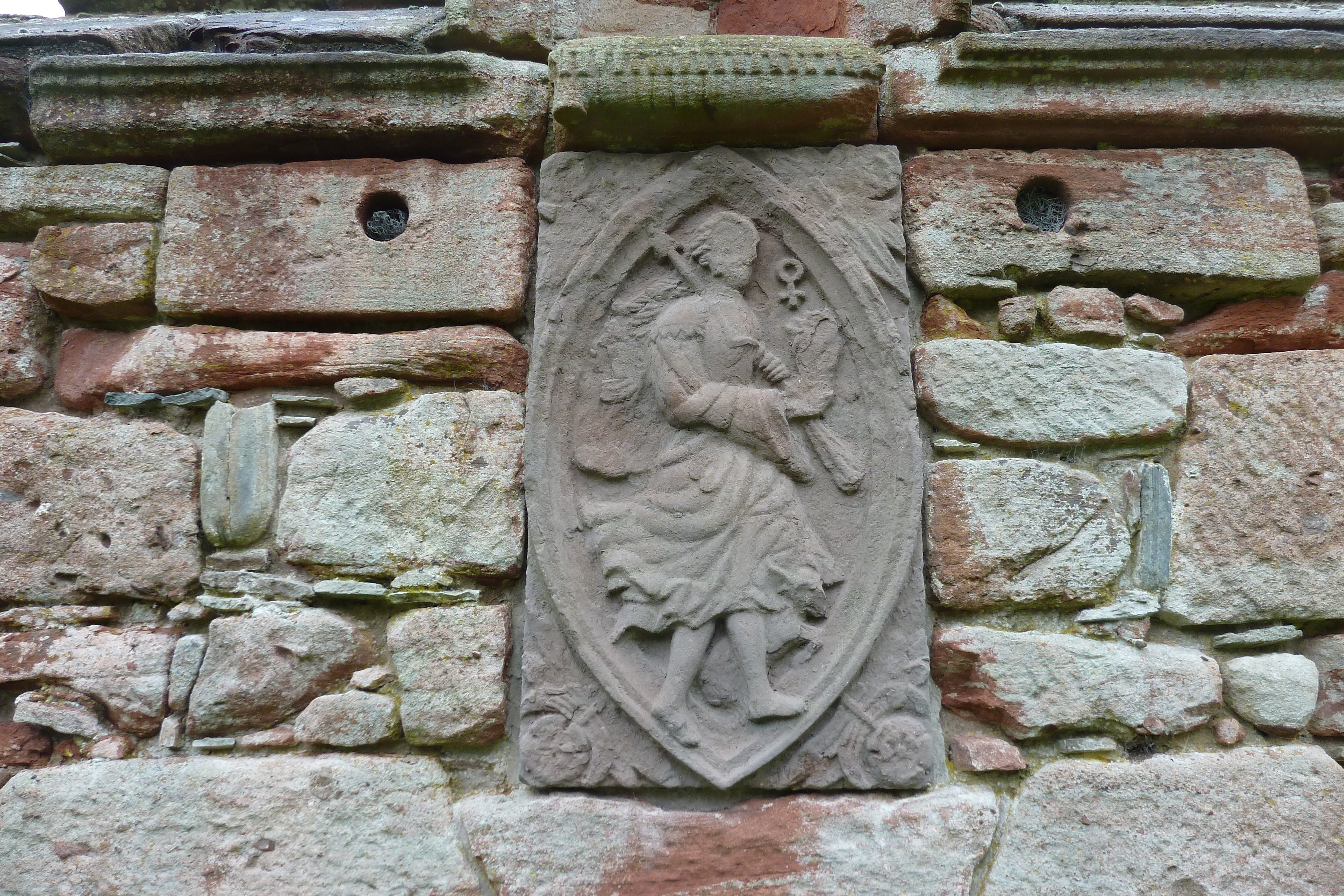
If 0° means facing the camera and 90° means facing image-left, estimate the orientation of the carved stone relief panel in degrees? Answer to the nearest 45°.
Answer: approximately 0°

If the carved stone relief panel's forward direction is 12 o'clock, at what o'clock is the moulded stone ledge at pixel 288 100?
The moulded stone ledge is roughly at 3 o'clock from the carved stone relief panel.

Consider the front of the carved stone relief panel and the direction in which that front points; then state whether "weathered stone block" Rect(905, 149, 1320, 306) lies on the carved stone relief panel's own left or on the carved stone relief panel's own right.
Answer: on the carved stone relief panel's own left

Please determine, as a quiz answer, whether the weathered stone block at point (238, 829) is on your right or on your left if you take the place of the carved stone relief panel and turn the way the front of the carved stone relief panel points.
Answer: on your right

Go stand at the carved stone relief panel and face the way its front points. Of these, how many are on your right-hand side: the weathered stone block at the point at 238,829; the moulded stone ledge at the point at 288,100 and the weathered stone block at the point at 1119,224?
2
